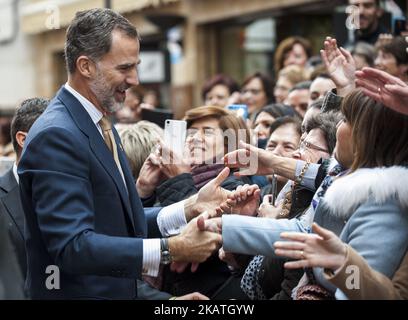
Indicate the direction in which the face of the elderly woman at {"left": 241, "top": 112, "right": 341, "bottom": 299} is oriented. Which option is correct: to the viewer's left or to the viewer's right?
to the viewer's left

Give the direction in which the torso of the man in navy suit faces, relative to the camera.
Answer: to the viewer's right

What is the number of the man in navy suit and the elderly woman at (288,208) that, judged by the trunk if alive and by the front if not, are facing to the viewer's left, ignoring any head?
1

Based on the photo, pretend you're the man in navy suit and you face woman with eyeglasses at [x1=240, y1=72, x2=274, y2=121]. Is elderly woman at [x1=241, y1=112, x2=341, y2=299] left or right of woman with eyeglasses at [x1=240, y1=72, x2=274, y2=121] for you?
right

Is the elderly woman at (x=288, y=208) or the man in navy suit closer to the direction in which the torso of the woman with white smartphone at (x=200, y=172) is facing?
the man in navy suit

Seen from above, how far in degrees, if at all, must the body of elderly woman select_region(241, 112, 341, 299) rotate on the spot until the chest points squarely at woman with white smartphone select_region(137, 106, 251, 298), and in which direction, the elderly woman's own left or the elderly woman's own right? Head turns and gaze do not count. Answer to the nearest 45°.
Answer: approximately 45° to the elderly woman's own right

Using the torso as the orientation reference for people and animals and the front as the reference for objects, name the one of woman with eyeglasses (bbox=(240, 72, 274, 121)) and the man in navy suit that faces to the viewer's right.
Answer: the man in navy suit

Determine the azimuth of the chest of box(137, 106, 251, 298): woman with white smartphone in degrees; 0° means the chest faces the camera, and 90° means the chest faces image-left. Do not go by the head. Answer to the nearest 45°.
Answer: approximately 45°

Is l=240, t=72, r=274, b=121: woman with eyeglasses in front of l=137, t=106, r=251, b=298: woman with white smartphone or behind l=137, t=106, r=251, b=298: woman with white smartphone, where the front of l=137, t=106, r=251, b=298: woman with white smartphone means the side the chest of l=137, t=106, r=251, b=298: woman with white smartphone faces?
behind

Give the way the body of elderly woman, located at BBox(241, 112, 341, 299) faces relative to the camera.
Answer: to the viewer's left

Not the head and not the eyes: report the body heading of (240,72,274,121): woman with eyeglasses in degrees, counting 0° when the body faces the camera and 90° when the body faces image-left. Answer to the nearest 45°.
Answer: approximately 45°

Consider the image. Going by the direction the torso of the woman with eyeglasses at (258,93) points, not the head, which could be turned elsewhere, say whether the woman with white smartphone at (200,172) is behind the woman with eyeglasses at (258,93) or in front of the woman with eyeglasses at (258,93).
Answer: in front
